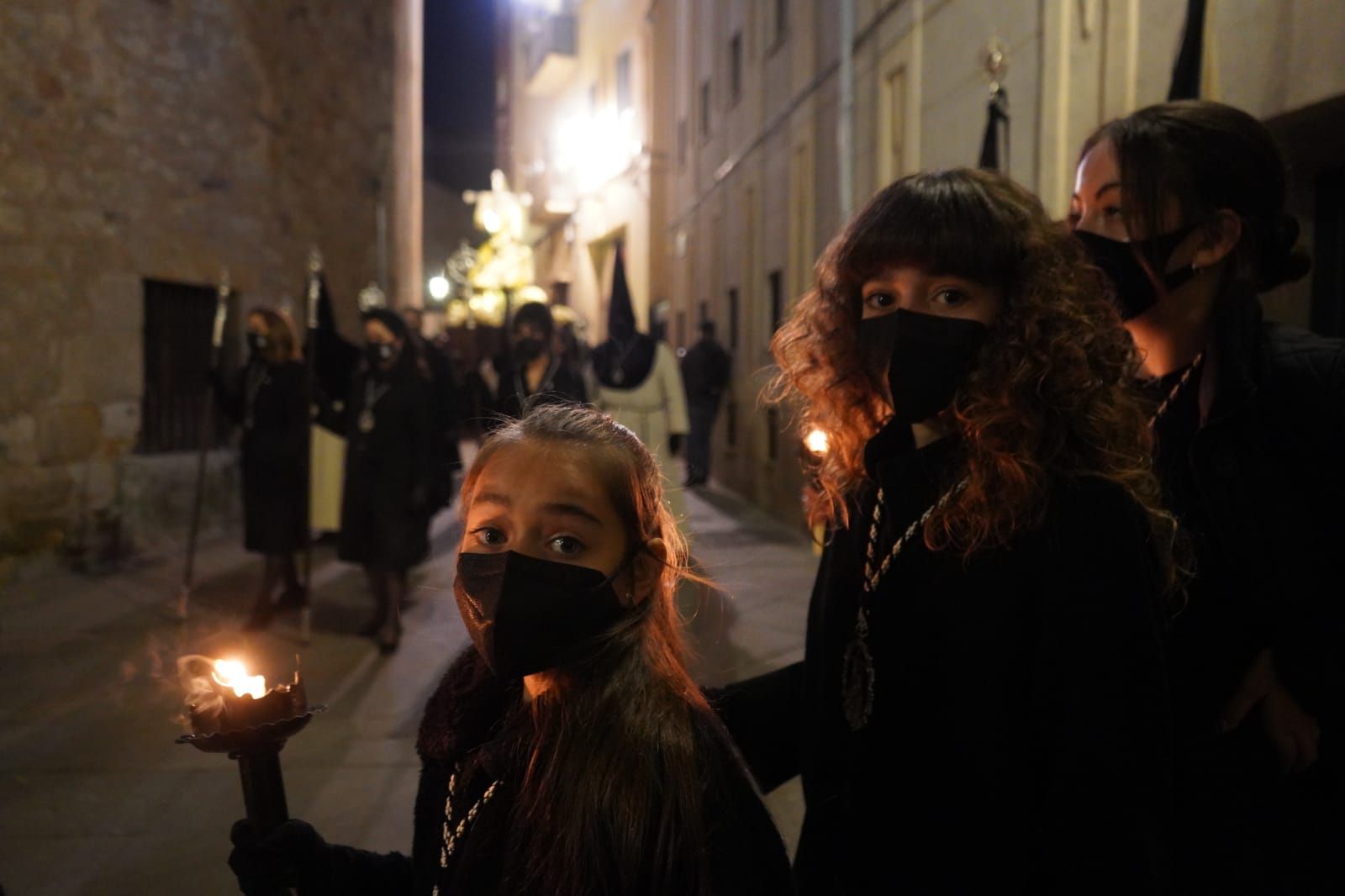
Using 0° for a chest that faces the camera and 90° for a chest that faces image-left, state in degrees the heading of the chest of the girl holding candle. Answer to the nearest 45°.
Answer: approximately 45°

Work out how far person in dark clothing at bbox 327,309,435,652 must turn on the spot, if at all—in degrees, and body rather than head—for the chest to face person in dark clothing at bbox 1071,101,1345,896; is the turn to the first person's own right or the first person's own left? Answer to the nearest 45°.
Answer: approximately 45° to the first person's own left

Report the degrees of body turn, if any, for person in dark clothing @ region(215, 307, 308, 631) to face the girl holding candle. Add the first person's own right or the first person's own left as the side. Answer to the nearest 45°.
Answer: approximately 45° to the first person's own left

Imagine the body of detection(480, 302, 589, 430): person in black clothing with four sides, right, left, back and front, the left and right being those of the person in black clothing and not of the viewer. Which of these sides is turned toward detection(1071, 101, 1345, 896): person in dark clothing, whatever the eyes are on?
front

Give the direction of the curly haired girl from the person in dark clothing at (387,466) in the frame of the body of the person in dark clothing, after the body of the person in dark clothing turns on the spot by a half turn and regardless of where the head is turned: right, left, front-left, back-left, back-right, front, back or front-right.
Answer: back-right

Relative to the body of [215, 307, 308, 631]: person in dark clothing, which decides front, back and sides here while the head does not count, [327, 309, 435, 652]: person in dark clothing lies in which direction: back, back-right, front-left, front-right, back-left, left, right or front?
left

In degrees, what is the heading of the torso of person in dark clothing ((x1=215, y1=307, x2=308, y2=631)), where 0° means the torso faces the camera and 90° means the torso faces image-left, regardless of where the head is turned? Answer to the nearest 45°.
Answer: approximately 45°

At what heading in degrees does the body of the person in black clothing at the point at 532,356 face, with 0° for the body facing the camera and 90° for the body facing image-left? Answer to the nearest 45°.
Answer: approximately 0°

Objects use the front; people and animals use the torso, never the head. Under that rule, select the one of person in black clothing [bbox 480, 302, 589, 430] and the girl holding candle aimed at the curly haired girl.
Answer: the person in black clothing

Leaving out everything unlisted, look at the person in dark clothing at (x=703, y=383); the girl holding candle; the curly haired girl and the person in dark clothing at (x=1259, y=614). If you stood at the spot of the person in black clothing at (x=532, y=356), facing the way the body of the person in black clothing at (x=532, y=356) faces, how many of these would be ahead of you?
3

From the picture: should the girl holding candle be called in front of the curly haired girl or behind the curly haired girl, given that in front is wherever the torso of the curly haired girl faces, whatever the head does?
in front

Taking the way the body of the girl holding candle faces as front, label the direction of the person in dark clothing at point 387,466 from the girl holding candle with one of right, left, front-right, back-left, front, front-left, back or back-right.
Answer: back-right

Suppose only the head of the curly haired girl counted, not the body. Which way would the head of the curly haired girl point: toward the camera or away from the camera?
toward the camera

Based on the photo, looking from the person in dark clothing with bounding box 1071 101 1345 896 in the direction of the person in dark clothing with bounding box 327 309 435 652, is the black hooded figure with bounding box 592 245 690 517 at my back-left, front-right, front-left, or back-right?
front-right

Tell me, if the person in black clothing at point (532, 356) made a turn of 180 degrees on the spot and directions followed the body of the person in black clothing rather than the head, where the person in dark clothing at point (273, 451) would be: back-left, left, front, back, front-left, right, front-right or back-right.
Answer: left

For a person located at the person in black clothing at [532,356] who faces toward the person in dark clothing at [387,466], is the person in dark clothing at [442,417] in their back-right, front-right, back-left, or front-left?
front-right
